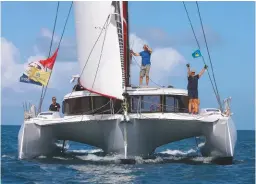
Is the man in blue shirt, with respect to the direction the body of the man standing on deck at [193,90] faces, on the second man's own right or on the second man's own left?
on the second man's own right

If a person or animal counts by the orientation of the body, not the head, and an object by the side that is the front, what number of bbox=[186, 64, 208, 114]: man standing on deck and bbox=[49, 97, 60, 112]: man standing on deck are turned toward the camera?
2

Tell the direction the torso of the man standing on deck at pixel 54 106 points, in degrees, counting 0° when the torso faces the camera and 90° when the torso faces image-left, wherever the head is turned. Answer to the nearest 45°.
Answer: approximately 0°

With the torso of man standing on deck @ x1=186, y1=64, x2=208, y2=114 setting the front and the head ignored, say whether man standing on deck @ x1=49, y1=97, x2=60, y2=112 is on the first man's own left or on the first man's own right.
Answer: on the first man's own right

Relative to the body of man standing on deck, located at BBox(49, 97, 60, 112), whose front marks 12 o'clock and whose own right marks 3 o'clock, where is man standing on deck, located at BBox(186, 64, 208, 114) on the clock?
man standing on deck, located at BBox(186, 64, 208, 114) is roughly at 10 o'clock from man standing on deck, located at BBox(49, 97, 60, 112).

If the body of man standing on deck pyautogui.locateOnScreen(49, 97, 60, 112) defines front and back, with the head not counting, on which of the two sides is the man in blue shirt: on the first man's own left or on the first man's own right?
on the first man's own left

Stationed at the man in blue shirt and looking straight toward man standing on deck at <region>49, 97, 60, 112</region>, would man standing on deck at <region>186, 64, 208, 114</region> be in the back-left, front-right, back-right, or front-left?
back-left
